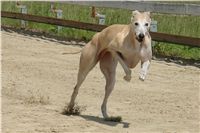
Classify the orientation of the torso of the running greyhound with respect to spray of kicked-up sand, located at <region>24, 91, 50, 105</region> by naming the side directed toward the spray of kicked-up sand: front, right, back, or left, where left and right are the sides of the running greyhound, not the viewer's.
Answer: back

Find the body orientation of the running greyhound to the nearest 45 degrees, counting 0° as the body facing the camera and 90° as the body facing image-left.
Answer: approximately 315°
